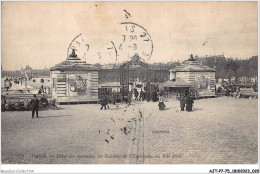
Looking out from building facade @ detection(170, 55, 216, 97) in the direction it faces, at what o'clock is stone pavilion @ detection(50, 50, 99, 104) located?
The stone pavilion is roughly at 2 o'clock from the building facade.

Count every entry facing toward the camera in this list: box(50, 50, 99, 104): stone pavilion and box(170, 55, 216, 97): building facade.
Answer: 2

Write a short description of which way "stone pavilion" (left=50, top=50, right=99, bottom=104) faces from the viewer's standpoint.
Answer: facing the viewer

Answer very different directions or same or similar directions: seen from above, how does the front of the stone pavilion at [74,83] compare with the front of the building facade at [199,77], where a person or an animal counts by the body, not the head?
same or similar directions

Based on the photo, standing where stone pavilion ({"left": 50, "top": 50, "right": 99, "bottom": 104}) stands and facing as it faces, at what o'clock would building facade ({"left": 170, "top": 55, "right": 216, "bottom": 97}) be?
The building facade is roughly at 9 o'clock from the stone pavilion.

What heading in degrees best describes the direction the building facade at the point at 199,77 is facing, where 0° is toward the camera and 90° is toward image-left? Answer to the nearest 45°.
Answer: approximately 0°
